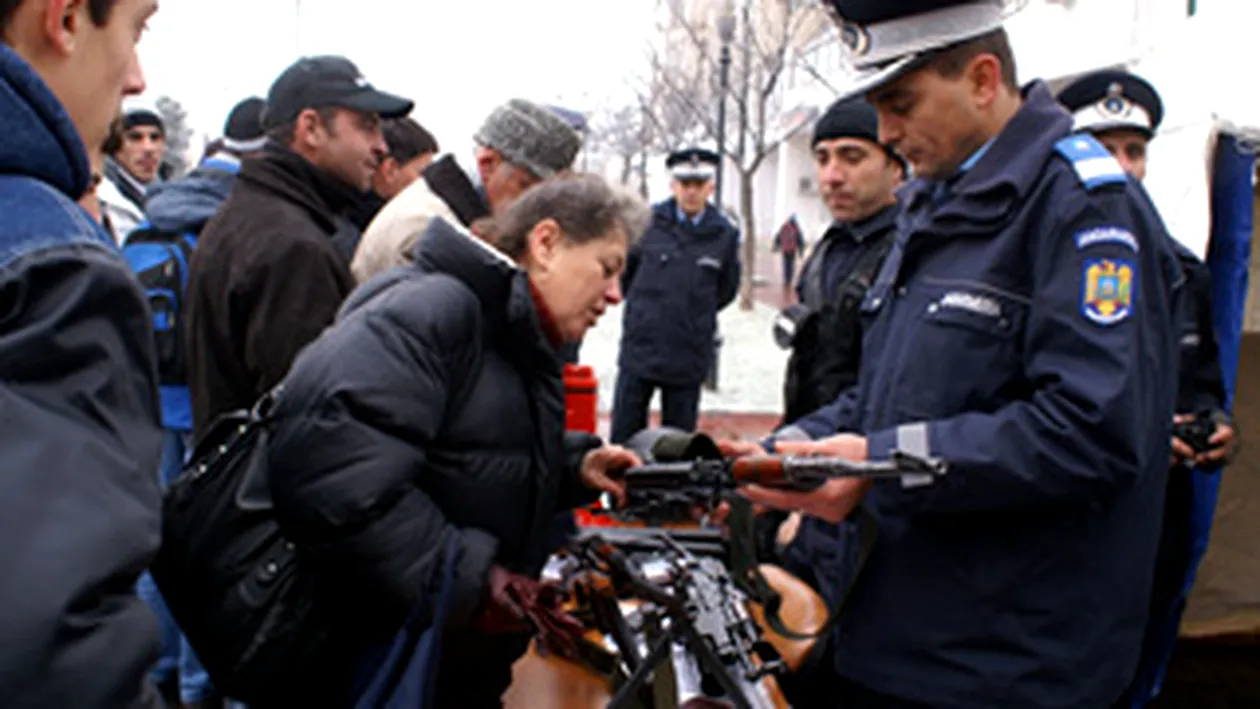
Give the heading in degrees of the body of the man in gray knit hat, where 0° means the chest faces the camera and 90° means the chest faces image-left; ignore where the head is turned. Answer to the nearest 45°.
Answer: approximately 270°

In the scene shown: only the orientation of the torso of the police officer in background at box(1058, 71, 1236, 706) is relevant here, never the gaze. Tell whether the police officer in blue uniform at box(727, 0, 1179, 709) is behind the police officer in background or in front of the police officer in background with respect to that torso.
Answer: in front

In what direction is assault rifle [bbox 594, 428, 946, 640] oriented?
to the viewer's right

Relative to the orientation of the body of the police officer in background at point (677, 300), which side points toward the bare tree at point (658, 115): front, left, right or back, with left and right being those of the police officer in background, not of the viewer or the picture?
back

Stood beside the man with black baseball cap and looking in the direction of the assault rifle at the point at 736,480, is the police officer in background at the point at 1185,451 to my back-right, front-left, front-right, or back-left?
front-left

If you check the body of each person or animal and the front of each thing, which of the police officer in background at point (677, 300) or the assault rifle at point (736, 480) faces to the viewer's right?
the assault rifle

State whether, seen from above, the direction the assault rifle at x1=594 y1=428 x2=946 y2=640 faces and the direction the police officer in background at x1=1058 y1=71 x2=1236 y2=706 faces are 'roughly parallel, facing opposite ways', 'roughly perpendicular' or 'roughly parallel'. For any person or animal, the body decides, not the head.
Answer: roughly perpendicular

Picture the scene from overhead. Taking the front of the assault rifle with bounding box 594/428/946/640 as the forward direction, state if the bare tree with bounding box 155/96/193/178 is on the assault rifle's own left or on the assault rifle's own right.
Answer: on the assault rifle's own left

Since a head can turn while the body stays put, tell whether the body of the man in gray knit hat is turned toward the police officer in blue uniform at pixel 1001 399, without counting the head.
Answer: no

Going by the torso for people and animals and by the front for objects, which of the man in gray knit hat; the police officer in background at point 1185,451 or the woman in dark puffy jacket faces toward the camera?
the police officer in background

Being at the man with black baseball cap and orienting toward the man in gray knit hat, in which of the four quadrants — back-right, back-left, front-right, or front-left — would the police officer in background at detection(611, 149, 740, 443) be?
front-left

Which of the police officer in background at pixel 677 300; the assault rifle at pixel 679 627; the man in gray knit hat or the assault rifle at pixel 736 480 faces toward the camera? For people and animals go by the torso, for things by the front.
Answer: the police officer in background

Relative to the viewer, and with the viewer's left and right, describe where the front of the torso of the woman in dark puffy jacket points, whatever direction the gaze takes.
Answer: facing to the right of the viewer

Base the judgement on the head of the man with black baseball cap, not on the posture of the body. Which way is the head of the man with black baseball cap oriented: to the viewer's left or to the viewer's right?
to the viewer's right

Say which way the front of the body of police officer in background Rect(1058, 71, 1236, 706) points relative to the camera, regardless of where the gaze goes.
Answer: toward the camera

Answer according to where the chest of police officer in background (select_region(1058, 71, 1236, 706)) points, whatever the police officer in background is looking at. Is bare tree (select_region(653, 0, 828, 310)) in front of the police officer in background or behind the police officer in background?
behind

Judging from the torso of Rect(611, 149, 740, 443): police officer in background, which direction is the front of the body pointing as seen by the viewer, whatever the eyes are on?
toward the camera

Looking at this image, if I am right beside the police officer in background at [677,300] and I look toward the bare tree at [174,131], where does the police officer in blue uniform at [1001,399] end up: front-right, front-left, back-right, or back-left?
back-left

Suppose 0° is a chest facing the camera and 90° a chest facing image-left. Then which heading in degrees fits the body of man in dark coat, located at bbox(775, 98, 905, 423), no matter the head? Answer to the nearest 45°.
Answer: approximately 45°
